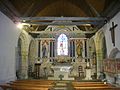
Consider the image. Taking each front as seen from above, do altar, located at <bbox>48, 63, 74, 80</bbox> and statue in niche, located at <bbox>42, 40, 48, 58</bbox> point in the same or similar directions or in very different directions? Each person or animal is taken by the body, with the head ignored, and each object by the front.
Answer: same or similar directions

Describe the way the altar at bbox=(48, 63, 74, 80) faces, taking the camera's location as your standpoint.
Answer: facing the viewer

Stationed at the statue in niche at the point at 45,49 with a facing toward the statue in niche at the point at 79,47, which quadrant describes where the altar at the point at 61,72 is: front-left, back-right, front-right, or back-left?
front-right

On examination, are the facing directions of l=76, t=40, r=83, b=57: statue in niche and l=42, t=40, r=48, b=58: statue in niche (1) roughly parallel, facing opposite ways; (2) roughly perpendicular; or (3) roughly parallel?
roughly parallel

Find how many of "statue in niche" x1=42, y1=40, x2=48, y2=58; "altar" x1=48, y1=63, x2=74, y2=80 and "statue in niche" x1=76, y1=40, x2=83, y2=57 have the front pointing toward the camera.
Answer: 3

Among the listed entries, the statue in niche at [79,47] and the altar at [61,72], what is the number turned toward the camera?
2

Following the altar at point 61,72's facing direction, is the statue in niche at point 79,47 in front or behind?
behind

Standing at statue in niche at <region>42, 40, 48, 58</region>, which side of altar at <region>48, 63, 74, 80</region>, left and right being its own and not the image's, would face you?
back

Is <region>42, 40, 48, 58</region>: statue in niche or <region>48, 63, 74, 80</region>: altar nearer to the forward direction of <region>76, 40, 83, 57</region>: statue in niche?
the altar

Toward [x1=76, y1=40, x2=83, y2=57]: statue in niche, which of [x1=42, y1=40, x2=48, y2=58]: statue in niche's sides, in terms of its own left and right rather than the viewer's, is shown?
left

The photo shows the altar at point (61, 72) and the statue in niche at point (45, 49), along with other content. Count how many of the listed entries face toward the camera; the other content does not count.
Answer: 2

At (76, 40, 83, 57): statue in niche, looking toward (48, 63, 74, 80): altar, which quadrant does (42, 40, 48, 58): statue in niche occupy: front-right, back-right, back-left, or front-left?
front-right

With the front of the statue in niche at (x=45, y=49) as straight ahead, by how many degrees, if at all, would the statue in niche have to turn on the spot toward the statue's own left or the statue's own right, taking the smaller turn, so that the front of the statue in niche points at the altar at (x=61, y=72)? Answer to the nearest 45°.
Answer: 0° — it already faces it

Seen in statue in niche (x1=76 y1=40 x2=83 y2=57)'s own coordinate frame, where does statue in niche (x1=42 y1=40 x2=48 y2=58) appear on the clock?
statue in niche (x1=42 y1=40 x2=48 y2=58) is roughly at 3 o'clock from statue in niche (x1=76 y1=40 x2=83 y2=57).

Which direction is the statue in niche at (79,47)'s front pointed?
toward the camera

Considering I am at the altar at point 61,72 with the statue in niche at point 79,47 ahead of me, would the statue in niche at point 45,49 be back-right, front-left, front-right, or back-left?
front-left
